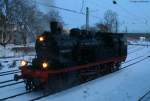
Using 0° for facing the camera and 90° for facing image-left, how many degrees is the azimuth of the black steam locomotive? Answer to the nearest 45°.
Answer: approximately 45°
